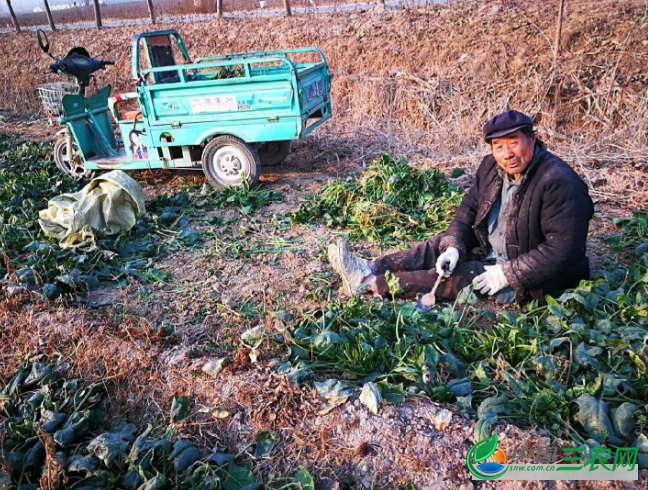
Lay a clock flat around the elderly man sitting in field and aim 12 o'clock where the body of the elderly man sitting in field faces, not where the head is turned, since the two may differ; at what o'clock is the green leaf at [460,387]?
The green leaf is roughly at 11 o'clock from the elderly man sitting in field.

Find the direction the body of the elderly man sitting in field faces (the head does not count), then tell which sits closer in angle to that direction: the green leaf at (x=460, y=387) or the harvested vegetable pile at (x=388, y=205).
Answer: the green leaf

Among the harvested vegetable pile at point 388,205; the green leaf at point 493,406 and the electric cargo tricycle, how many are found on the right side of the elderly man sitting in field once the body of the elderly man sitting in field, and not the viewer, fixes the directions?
2

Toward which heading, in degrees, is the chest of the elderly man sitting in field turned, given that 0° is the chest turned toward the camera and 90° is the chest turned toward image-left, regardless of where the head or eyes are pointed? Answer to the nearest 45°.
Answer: approximately 45°

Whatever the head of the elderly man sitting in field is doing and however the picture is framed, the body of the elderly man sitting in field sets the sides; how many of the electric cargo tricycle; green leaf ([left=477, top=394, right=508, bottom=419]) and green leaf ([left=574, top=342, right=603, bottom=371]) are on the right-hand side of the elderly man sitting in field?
1

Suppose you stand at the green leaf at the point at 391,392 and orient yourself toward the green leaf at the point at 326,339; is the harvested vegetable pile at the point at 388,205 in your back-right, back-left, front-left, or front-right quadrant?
front-right

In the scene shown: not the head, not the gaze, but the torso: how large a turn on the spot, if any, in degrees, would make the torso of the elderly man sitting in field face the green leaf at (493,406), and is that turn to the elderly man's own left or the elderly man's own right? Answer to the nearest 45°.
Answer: approximately 45° to the elderly man's own left

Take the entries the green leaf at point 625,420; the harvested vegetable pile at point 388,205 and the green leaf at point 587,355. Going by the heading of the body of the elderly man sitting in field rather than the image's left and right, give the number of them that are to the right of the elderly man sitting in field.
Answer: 1

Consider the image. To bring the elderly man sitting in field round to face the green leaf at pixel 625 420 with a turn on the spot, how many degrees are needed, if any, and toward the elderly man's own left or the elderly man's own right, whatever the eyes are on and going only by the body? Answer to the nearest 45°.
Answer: approximately 45° to the elderly man's own left

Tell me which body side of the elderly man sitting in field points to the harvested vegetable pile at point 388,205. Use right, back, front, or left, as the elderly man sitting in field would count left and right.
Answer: right

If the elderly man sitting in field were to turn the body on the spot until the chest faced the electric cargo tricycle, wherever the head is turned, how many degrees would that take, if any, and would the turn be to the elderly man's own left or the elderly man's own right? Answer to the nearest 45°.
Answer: approximately 90° to the elderly man's own right

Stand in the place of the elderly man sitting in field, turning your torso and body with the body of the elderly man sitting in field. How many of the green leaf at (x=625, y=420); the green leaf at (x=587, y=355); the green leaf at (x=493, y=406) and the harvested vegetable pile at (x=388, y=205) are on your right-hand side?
1

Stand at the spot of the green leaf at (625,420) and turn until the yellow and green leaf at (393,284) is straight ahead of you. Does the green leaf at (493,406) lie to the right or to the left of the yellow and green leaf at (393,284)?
left

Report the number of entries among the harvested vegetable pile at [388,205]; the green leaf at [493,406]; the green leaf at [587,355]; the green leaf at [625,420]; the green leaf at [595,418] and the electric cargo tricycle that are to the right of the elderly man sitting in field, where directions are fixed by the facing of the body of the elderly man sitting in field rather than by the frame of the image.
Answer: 2

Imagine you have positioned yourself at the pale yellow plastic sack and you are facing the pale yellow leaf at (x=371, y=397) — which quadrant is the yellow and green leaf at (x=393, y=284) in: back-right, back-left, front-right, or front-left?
front-left

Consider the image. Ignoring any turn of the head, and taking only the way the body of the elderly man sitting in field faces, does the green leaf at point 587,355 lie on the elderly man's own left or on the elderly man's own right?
on the elderly man's own left

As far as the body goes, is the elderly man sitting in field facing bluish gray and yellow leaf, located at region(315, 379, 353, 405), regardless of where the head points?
yes

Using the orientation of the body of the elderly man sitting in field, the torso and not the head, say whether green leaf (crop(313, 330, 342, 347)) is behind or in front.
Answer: in front
